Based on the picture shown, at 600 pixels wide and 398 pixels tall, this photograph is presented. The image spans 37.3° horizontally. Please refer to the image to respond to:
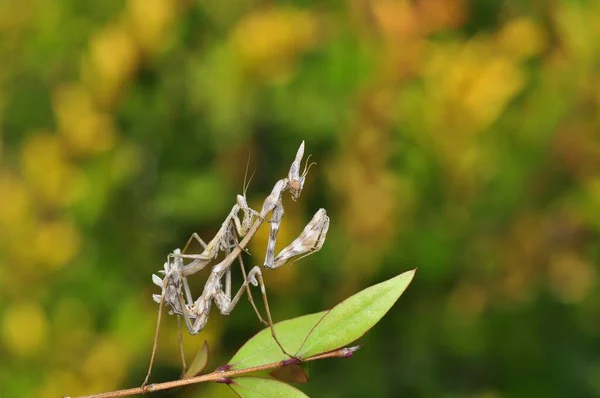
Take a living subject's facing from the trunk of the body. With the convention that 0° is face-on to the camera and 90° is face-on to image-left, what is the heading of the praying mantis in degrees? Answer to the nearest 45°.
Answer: approximately 270°
